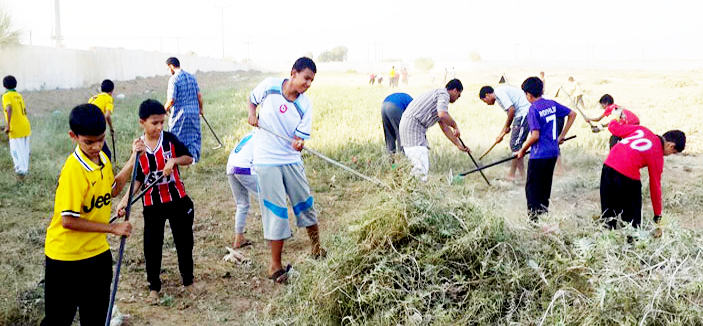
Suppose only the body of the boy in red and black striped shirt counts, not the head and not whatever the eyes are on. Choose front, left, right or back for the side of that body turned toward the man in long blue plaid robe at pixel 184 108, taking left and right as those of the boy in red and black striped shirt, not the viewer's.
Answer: back

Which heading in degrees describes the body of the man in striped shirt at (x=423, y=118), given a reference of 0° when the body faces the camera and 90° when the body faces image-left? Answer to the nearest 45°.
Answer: approximately 270°

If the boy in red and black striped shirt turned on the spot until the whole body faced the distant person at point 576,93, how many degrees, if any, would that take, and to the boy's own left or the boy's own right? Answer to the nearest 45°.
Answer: approximately 135° to the boy's own left

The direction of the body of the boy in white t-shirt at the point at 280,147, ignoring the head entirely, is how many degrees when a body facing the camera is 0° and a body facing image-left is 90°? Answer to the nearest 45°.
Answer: approximately 315°

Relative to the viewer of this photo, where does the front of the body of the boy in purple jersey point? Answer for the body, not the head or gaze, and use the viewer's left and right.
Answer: facing away from the viewer and to the left of the viewer

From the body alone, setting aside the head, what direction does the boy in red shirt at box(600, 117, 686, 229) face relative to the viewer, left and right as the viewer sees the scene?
facing away from the viewer and to the right of the viewer

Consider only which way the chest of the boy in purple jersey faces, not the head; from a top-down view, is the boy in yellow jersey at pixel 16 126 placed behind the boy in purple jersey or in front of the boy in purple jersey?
in front

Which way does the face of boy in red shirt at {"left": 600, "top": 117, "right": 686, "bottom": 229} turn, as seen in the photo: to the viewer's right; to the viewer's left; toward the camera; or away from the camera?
to the viewer's right

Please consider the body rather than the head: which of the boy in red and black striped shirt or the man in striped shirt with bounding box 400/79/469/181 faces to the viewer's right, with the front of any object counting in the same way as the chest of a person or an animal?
the man in striped shirt

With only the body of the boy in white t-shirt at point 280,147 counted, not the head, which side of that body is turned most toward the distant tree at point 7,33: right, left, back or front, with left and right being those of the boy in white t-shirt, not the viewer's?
back

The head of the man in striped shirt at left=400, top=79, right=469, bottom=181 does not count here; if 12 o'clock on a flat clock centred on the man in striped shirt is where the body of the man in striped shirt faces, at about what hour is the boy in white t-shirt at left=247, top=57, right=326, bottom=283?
The boy in white t-shirt is roughly at 4 o'clock from the man in striped shirt.
